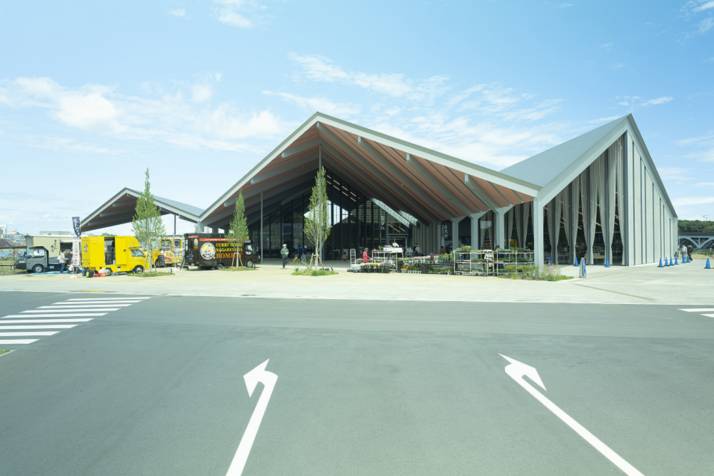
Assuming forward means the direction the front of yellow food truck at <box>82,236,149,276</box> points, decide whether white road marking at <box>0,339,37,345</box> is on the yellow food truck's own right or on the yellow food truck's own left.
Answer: on the yellow food truck's own right

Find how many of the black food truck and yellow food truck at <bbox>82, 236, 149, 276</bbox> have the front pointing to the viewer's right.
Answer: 2

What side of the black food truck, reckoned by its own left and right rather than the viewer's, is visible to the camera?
right

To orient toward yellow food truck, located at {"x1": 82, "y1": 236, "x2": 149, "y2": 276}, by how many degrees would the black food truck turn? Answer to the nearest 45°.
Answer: approximately 135° to its right

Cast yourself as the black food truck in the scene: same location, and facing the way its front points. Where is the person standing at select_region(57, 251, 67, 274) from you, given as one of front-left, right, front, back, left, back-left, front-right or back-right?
back

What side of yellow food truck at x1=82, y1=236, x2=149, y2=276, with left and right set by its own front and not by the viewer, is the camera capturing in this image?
right

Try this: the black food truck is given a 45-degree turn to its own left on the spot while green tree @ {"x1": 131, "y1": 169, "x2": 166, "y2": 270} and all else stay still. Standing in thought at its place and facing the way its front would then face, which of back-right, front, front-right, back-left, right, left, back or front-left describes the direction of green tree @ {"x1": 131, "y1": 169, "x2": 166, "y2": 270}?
back

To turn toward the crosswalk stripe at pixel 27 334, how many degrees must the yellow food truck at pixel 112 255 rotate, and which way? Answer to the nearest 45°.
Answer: approximately 90° to its right

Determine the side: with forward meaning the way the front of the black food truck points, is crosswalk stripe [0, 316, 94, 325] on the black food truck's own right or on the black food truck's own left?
on the black food truck's own right

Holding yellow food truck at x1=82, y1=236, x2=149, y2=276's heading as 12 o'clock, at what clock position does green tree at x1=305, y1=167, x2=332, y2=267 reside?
The green tree is roughly at 1 o'clock from the yellow food truck.

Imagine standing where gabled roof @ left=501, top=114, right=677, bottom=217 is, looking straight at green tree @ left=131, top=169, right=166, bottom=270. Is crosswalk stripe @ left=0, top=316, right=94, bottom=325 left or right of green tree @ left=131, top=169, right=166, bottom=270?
left
